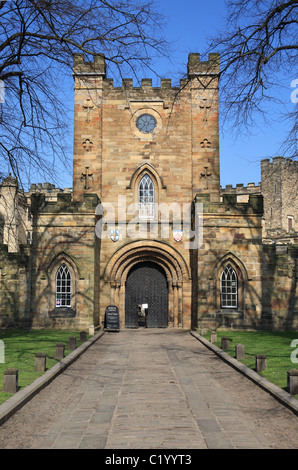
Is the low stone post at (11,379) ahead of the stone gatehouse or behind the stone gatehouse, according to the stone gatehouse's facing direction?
ahead

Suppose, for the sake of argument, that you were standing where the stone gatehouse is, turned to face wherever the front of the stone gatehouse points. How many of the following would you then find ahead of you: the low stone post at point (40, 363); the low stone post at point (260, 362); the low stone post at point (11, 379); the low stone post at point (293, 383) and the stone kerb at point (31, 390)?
5

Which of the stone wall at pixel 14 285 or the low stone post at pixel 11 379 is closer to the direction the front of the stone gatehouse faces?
the low stone post

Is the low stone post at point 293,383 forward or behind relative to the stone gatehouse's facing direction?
forward

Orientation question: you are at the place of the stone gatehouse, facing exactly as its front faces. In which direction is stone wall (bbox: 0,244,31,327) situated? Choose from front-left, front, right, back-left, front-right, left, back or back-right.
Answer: right

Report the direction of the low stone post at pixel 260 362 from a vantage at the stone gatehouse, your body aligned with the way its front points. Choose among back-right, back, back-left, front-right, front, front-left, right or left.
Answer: front

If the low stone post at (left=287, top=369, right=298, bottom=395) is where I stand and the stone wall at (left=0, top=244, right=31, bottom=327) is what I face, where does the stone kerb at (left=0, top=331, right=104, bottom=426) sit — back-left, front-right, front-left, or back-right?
front-left

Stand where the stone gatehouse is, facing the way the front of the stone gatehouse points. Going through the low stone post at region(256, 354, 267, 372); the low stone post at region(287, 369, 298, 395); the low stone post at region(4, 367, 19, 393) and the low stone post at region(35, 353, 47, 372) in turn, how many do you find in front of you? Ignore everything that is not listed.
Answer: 4

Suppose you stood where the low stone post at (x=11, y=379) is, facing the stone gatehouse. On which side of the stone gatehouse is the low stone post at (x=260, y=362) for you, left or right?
right

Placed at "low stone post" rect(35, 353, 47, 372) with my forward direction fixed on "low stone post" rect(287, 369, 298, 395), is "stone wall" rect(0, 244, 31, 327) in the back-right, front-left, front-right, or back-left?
back-left

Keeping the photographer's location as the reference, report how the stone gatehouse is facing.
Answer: facing the viewer

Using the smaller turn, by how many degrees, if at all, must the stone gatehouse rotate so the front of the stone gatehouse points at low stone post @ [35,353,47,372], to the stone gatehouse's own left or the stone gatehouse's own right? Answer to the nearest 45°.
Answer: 0° — it already faces it

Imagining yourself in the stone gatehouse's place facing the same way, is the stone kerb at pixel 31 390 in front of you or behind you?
in front
